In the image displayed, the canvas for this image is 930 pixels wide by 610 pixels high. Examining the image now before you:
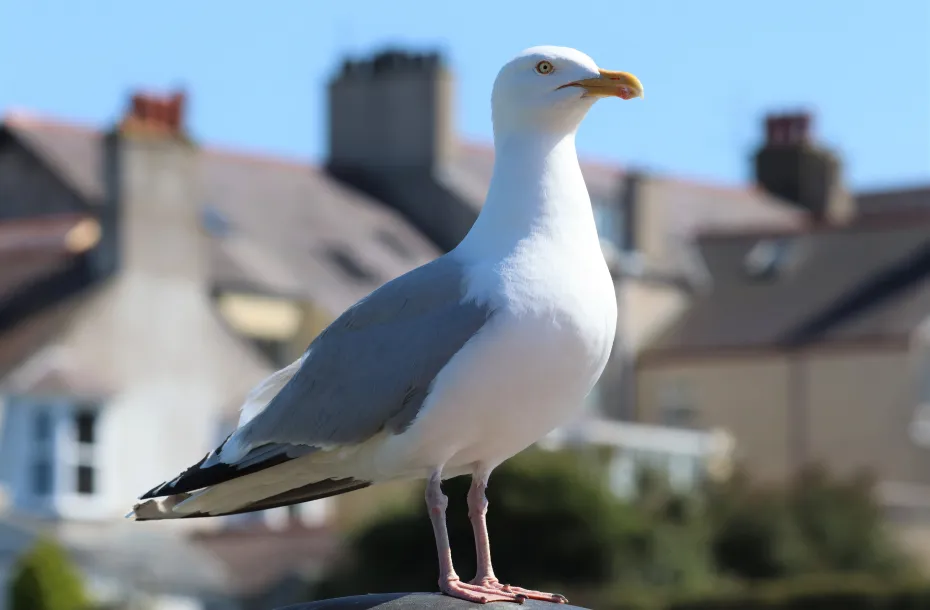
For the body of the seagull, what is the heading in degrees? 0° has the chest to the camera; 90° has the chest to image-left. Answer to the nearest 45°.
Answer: approximately 270°

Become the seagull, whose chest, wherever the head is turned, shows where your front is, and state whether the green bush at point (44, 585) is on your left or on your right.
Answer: on your left

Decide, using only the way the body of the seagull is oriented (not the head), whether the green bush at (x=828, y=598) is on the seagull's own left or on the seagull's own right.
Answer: on the seagull's own left

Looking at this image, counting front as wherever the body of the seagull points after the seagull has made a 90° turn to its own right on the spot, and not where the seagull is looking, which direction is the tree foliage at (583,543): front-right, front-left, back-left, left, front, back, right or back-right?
back

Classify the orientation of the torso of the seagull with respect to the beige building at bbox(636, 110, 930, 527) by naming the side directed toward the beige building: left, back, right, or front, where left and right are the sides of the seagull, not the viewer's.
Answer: left
